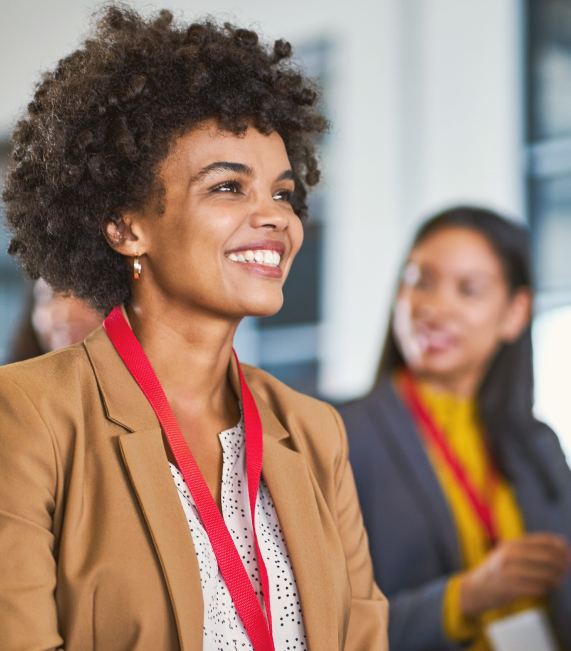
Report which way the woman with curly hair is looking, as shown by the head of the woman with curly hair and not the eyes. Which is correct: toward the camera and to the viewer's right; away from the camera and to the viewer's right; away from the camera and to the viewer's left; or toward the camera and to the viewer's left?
toward the camera and to the viewer's right

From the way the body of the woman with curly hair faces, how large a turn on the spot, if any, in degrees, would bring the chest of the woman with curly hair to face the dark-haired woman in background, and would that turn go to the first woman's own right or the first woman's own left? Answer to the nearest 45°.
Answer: approximately 90° to the first woman's own left

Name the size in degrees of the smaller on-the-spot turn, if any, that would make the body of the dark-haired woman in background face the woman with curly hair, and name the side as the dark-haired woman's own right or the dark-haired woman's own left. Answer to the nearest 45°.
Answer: approximately 45° to the dark-haired woman's own right

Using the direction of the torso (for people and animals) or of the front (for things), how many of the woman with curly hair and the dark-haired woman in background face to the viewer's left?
0

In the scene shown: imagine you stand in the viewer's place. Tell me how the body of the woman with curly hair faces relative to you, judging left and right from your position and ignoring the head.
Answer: facing the viewer and to the right of the viewer

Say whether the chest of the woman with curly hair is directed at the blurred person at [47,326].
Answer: no

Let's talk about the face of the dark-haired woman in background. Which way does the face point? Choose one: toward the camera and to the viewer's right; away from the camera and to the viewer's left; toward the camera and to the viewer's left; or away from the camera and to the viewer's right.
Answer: toward the camera and to the viewer's left

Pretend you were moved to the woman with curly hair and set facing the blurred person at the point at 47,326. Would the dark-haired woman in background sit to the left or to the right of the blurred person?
right

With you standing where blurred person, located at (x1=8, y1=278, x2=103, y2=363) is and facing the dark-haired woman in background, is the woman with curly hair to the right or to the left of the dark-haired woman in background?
right
